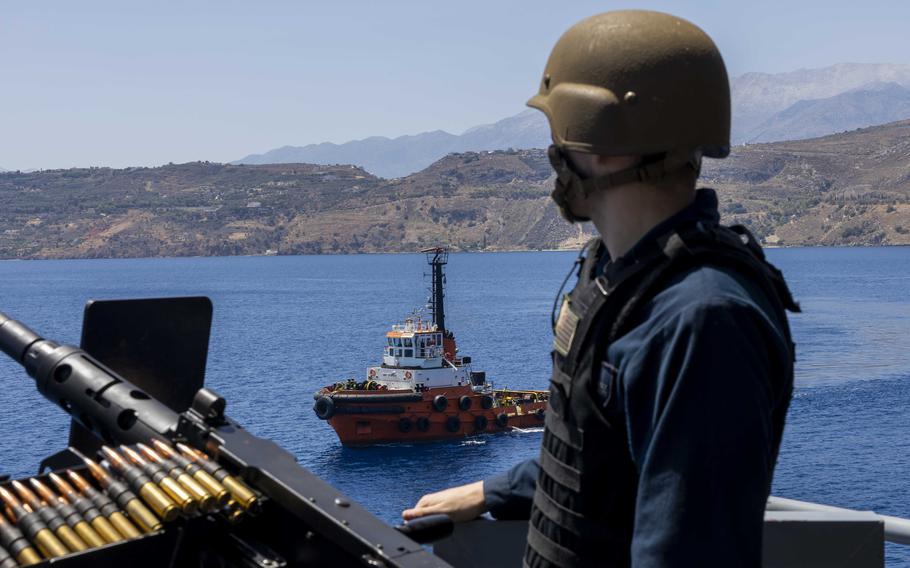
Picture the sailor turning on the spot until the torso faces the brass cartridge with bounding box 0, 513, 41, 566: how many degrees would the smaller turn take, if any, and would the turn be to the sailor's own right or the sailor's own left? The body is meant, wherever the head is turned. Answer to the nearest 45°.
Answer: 0° — they already face it

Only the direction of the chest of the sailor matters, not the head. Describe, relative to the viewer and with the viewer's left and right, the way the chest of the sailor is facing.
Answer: facing to the left of the viewer

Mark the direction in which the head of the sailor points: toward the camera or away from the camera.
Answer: away from the camera

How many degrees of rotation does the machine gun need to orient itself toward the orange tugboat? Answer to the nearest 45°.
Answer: approximately 45° to its right

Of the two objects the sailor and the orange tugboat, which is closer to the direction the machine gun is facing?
the orange tugboat

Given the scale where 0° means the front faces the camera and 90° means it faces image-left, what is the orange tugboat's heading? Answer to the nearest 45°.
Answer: approximately 45°

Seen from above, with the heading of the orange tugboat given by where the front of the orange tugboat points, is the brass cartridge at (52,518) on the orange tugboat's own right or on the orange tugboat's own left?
on the orange tugboat's own left

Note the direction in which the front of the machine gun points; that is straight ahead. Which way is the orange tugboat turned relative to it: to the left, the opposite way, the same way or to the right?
to the left

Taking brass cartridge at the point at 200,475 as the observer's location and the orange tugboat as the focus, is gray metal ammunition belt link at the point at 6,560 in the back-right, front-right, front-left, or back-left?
back-left

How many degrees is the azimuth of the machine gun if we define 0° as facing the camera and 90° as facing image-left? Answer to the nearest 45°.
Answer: approximately 135°

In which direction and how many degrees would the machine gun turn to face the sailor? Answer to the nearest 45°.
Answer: approximately 180°
